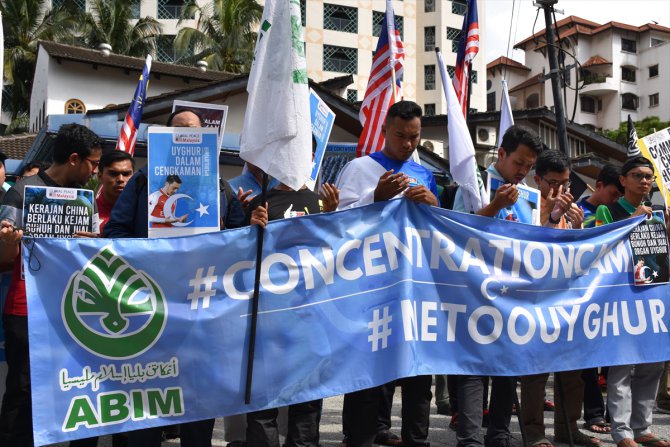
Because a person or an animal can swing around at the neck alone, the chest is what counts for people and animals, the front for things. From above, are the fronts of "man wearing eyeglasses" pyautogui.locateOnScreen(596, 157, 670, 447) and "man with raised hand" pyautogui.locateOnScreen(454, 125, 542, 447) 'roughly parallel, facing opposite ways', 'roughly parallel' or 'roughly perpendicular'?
roughly parallel

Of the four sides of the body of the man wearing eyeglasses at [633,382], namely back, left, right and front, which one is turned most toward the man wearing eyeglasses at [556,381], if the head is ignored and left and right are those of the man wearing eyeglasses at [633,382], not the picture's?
right

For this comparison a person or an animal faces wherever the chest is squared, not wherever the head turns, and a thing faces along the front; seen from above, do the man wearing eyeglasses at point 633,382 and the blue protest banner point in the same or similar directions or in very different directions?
same or similar directions

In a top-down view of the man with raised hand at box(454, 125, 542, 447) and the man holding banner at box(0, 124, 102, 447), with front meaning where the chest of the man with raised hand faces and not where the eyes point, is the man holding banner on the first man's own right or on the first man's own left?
on the first man's own right

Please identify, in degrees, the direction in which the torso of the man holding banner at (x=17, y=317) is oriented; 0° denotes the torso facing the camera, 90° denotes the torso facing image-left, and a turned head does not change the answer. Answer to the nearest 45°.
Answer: approximately 315°

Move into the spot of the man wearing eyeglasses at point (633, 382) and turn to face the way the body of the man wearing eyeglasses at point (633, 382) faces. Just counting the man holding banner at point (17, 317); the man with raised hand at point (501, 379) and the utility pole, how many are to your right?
2

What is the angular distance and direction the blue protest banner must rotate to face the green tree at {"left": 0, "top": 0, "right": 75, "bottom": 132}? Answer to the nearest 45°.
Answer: approximately 135° to its right

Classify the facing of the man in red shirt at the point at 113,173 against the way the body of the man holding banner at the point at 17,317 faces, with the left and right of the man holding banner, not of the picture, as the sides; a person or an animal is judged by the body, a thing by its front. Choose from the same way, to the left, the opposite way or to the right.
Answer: the same way

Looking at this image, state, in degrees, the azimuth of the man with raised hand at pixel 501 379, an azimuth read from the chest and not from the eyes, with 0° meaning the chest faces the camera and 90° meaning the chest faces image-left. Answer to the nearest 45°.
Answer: approximately 315°

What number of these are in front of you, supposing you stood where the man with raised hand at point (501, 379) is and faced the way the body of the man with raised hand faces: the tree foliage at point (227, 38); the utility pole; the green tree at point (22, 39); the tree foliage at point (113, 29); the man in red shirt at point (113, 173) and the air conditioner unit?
0

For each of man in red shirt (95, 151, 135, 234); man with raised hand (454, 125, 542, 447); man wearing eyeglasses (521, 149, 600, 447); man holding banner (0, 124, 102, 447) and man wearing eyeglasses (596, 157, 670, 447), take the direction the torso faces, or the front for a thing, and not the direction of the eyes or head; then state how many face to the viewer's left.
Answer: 0

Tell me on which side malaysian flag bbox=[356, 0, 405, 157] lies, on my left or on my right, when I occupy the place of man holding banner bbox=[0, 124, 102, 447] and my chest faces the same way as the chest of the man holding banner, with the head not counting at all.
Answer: on my left

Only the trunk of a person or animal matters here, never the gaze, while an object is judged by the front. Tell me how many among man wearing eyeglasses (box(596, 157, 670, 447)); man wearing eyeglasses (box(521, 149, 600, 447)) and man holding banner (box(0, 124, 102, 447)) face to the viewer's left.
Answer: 0

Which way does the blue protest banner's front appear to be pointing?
toward the camera

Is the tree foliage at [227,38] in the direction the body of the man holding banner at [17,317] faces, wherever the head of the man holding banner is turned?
no

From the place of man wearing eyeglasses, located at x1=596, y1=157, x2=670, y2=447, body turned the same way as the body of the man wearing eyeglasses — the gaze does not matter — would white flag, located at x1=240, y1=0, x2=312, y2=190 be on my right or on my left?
on my right

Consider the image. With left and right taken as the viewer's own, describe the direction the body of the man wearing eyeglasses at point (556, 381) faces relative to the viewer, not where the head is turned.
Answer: facing the viewer and to the right of the viewer

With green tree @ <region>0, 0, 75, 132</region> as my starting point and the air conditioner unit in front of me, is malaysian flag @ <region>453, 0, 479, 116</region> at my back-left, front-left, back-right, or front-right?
front-right
